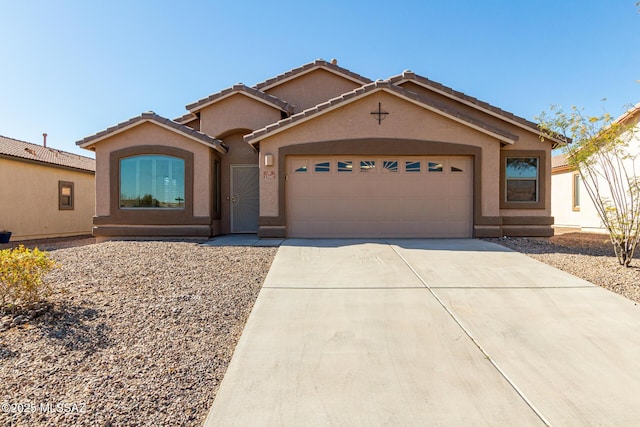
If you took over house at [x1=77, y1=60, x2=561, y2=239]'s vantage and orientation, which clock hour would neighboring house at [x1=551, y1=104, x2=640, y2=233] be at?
The neighboring house is roughly at 8 o'clock from the house.

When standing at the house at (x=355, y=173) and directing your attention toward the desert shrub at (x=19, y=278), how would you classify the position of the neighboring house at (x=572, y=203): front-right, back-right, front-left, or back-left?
back-left

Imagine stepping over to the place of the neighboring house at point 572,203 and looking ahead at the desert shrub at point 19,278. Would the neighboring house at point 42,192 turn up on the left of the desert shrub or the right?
right

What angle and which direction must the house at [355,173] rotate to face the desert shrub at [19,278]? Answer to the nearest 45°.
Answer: approximately 45° to its right

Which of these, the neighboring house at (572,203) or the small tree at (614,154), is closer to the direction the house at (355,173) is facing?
the small tree

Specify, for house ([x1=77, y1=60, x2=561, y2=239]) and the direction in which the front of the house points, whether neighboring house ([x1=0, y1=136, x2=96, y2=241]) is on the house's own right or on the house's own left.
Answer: on the house's own right

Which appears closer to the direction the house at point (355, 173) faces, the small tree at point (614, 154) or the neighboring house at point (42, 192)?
the small tree

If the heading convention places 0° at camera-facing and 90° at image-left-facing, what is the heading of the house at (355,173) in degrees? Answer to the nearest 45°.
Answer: approximately 0°

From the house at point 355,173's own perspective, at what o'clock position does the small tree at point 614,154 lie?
The small tree is roughly at 10 o'clock from the house.

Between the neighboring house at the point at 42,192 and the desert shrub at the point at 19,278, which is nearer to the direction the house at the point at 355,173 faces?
the desert shrub
